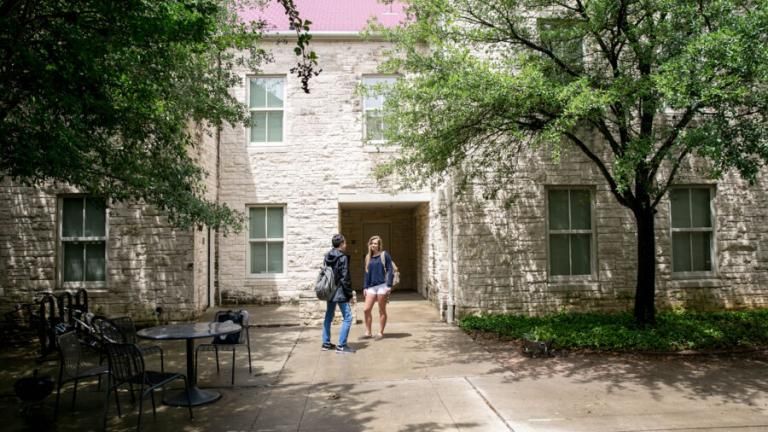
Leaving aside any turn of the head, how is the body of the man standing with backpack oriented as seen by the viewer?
to the viewer's right

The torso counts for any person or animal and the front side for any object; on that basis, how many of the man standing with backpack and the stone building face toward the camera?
1

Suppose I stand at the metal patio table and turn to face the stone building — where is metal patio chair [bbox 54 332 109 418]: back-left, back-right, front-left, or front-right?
back-left

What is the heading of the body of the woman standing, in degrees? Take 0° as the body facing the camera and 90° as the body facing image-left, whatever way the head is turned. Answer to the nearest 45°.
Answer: approximately 45°

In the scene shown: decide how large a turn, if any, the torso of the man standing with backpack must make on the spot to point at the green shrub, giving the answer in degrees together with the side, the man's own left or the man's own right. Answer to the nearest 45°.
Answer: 0° — they already face it
